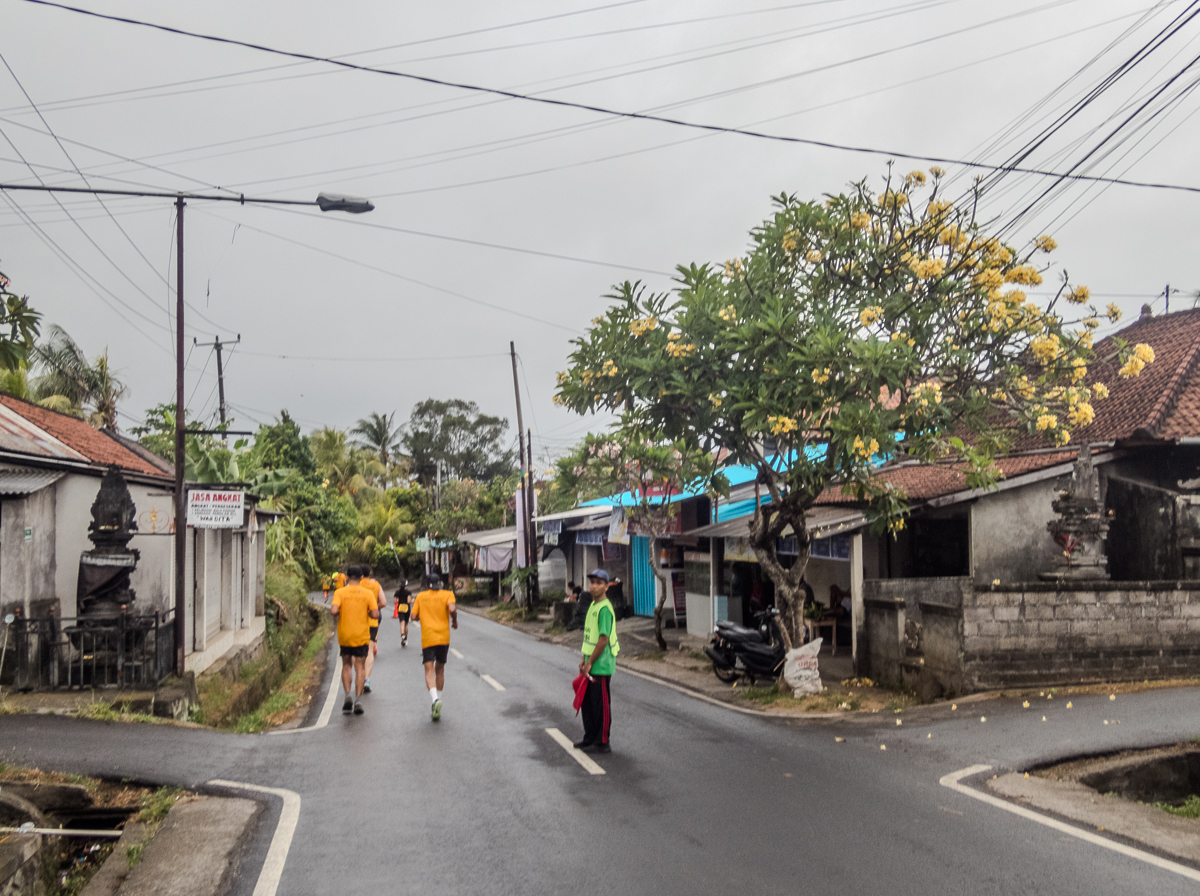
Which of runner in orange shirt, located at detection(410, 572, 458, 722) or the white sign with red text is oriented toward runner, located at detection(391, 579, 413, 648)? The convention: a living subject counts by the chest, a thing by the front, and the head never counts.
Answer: the runner in orange shirt

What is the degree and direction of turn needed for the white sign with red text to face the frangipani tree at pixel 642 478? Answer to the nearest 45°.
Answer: approximately 135° to its left

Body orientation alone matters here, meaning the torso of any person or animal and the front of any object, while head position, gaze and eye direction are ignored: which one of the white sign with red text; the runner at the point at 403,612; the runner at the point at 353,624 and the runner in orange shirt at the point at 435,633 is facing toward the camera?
the white sign with red text

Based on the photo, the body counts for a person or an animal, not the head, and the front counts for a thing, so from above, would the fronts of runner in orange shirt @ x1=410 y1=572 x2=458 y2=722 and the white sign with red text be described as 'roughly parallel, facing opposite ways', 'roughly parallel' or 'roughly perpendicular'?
roughly parallel, facing opposite ways

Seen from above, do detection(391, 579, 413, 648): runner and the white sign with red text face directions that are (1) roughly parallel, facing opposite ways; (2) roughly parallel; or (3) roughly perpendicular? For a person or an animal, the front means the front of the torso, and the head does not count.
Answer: roughly parallel, facing opposite ways

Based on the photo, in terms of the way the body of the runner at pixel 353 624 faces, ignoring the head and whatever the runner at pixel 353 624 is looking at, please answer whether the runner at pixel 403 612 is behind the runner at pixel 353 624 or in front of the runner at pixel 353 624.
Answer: in front

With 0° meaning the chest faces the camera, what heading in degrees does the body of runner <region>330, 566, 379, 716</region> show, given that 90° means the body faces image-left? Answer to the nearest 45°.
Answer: approximately 180°

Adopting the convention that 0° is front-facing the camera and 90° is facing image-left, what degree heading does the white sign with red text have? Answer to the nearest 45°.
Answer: approximately 0°

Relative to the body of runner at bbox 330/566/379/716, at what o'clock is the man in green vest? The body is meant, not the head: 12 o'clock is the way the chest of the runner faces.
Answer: The man in green vest is roughly at 5 o'clock from the runner.

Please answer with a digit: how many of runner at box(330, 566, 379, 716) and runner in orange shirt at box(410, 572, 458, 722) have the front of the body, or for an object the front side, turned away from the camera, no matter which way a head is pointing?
2

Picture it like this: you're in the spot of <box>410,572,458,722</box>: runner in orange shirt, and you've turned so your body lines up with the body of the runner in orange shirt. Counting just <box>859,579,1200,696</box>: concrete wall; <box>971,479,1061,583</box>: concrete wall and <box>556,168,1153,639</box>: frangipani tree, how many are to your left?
0

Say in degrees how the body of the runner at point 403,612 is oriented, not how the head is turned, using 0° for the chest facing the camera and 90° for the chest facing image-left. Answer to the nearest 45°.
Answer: approximately 180°

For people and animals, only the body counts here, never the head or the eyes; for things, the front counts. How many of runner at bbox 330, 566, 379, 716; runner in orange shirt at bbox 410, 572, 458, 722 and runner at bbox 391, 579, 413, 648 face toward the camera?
0

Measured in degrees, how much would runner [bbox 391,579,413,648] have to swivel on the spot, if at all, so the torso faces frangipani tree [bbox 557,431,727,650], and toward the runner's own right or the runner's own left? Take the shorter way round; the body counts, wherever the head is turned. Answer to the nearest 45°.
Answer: approximately 135° to the runner's own right

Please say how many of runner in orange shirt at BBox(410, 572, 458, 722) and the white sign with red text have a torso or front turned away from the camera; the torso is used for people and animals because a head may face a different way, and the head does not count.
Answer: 1

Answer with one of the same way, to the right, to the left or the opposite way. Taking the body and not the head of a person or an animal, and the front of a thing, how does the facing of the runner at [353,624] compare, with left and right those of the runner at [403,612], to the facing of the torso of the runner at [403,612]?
the same way
